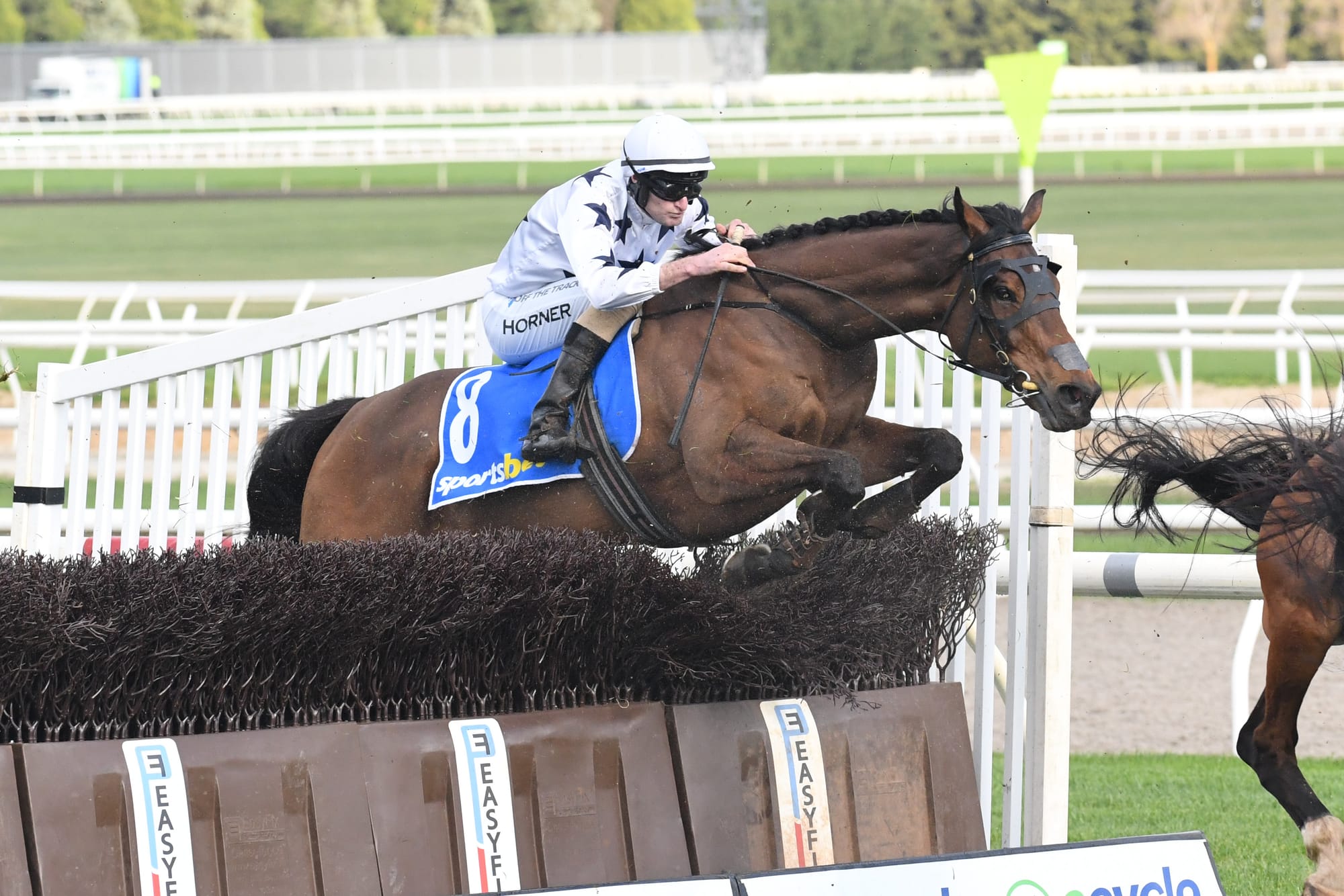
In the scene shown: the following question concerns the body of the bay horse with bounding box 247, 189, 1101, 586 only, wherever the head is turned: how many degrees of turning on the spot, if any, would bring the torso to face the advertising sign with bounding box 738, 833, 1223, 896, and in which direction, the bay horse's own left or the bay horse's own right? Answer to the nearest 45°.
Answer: approximately 90° to the bay horse's own right

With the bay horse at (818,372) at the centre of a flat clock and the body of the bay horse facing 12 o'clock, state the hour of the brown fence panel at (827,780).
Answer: The brown fence panel is roughly at 3 o'clock from the bay horse.

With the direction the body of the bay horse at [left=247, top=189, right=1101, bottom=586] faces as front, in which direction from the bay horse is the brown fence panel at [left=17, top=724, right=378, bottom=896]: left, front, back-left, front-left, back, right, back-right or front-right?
back-right

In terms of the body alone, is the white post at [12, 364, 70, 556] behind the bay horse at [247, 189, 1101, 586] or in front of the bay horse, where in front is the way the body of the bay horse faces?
behind

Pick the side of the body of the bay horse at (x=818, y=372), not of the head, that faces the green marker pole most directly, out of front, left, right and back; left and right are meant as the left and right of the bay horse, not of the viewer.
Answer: left

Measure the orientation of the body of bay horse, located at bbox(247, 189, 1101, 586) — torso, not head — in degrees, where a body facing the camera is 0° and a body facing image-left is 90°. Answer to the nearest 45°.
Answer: approximately 270°

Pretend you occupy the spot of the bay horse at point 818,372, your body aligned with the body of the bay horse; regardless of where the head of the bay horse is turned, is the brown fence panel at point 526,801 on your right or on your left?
on your right

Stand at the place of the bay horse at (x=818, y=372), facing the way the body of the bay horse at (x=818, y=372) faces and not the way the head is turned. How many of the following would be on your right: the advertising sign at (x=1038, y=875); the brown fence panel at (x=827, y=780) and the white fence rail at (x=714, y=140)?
2
